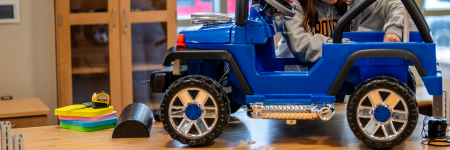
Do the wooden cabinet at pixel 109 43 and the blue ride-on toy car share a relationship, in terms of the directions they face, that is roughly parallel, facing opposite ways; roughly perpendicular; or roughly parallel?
roughly perpendicular

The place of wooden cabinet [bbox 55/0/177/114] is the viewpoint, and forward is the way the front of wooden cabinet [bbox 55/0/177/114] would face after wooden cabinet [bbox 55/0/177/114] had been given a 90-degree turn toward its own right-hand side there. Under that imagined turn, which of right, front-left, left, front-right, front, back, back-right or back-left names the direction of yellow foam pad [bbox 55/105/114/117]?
left

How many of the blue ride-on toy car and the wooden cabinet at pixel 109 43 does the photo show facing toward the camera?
1

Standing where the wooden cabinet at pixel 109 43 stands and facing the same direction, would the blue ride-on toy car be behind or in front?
in front

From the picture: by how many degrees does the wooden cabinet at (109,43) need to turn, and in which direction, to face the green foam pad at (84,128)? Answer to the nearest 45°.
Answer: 0° — it already faces it

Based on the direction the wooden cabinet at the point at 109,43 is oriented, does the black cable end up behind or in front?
in front

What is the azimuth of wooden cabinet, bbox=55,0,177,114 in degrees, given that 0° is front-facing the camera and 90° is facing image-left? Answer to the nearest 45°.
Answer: approximately 0°
